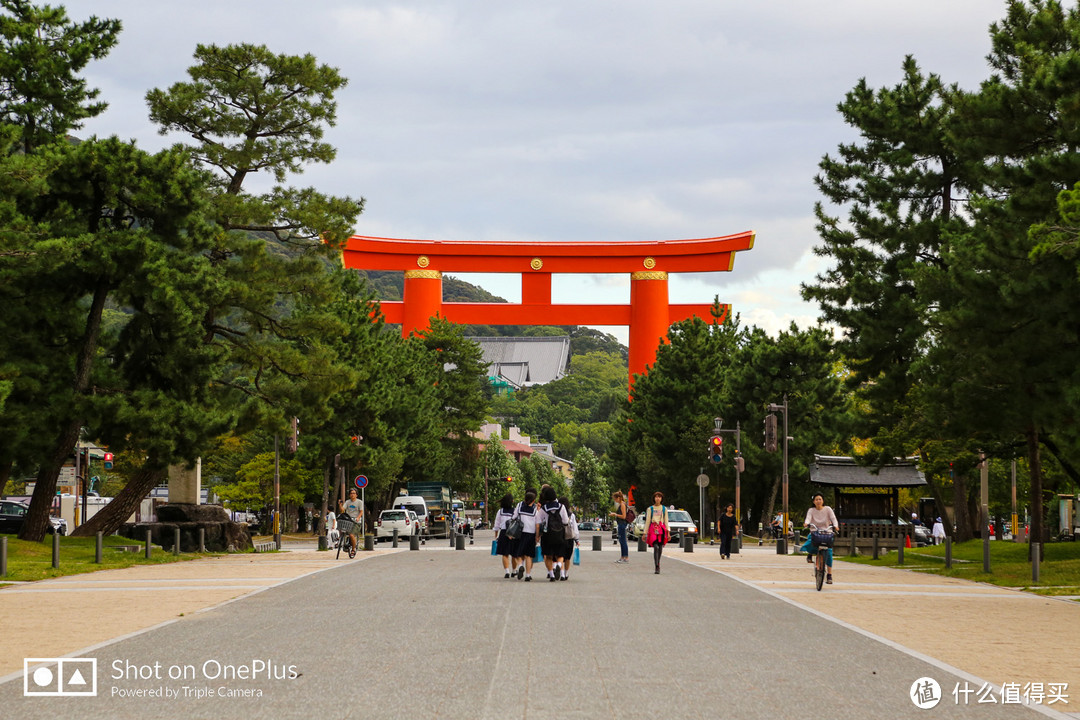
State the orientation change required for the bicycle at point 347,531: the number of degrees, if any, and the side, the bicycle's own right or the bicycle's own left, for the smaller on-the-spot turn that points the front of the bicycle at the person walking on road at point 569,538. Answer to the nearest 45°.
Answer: approximately 45° to the bicycle's own left

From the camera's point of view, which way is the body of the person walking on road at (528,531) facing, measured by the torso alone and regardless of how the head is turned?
away from the camera

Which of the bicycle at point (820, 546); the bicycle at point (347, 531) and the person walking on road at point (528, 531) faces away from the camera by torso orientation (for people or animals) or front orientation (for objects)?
the person walking on road

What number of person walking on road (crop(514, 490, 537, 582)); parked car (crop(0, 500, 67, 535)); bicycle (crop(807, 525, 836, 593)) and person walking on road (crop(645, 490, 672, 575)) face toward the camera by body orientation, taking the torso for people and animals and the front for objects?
2
